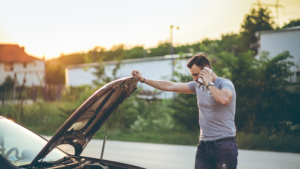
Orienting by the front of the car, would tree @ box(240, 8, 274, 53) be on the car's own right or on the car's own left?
on the car's own left

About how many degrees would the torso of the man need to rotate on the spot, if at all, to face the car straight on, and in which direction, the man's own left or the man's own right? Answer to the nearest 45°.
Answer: approximately 45° to the man's own right

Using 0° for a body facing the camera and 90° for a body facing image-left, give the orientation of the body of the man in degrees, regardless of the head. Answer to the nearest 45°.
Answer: approximately 45°

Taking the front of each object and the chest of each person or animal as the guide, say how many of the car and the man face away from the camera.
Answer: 0

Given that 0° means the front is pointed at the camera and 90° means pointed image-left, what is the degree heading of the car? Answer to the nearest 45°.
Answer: approximately 315°

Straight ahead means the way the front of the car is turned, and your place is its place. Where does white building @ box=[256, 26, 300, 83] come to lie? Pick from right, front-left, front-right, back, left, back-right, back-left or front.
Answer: left

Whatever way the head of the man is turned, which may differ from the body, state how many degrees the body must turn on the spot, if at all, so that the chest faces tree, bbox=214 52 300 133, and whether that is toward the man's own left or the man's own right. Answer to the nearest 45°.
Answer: approximately 135° to the man's own right

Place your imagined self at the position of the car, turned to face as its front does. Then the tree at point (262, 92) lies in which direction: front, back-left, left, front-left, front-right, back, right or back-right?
left

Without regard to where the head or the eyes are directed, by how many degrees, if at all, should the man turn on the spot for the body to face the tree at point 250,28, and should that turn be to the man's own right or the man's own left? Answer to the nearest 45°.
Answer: approximately 135° to the man's own right

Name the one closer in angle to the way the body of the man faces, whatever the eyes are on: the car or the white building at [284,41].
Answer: the car

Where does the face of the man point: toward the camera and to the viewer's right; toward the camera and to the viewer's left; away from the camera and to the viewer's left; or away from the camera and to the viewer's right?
toward the camera and to the viewer's left
